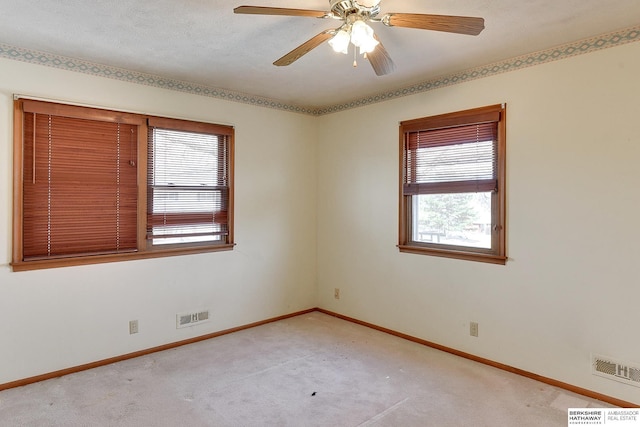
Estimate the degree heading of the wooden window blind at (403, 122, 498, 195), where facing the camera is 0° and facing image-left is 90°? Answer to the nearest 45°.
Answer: approximately 45°

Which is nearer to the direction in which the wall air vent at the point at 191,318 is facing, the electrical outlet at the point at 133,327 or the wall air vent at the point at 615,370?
the wall air vent

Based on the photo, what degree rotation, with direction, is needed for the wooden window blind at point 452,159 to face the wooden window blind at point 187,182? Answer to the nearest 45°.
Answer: approximately 45° to its right

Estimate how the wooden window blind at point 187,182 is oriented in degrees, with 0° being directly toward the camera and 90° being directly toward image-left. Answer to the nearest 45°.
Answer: approximately 315°

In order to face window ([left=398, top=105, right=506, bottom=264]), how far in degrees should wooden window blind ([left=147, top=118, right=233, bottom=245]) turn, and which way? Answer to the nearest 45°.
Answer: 0° — it already faces it

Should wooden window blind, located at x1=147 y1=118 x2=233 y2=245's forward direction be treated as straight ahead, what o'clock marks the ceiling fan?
The ceiling fan is roughly at 1 o'clock from the wooden window blind.

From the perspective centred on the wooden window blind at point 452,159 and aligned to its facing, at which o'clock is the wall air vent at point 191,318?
The wall air vent is roughly at 1 o'clock from the wooden window blind.

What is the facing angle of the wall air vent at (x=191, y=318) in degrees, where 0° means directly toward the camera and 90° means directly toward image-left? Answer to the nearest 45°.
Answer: approximately 315°

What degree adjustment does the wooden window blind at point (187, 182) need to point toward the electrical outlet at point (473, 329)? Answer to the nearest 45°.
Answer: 0° — it already faces it

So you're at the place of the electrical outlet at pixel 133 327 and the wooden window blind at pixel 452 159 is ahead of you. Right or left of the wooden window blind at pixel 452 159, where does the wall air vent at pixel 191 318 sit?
left
